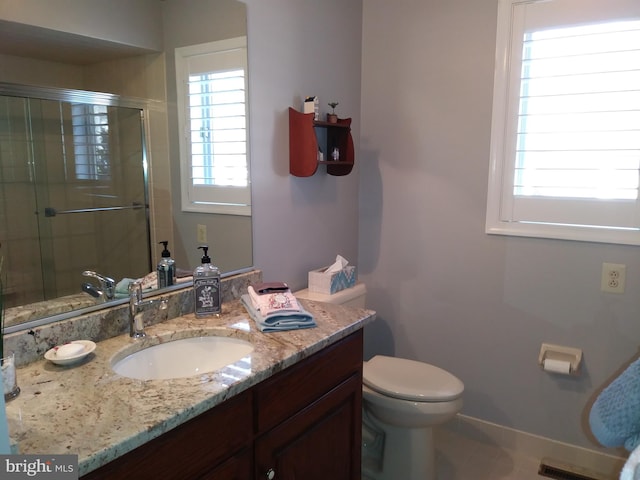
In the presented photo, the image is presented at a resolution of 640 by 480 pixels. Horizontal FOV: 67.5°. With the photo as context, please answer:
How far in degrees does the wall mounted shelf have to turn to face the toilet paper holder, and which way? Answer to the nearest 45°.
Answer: approximately 45° to its left

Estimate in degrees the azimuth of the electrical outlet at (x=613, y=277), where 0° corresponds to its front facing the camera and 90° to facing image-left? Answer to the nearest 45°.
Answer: approximately 0°

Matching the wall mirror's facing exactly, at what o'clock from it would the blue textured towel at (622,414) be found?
The blue textured towel is roughly at 12 o'clock from the wall mirror.

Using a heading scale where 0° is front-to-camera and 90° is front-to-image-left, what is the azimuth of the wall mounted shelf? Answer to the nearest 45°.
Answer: approximately 315°

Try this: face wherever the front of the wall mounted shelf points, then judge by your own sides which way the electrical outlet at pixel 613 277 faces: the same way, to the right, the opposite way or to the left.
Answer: to the right
